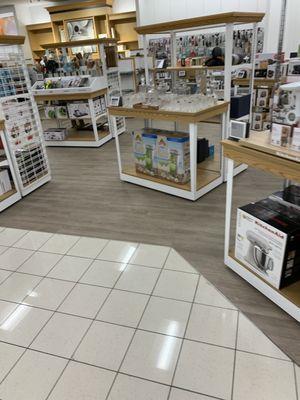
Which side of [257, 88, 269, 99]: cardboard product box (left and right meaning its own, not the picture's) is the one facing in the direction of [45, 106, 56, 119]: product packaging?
right

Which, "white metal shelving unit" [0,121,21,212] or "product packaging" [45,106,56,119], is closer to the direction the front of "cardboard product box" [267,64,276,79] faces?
the white metal shelving unit

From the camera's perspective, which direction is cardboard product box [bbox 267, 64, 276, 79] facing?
toward the camera

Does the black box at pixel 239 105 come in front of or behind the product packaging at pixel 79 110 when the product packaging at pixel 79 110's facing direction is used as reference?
in front

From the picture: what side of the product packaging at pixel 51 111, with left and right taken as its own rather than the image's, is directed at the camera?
front

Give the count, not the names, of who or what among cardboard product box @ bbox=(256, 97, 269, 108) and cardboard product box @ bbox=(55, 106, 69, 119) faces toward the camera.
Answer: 2

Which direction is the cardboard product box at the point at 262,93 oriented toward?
toward the camera

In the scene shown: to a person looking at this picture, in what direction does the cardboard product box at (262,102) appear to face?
facing the viewer

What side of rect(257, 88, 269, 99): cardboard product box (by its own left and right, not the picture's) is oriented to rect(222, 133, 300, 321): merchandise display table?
front

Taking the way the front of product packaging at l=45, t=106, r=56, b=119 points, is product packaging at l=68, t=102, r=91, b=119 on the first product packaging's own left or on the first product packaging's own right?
on the first product packaging's own left

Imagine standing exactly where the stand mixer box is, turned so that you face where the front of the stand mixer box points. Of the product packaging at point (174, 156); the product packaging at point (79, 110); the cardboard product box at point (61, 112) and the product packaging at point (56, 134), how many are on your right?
4

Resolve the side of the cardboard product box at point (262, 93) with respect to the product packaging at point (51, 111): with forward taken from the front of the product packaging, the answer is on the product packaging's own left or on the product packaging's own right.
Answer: on the product packaging's own left

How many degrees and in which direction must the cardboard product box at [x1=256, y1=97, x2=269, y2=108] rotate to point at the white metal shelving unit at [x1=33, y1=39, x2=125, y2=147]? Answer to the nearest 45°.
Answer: approximately 90° to its right

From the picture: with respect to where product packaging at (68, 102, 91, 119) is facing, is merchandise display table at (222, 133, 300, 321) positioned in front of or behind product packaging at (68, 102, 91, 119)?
in front
